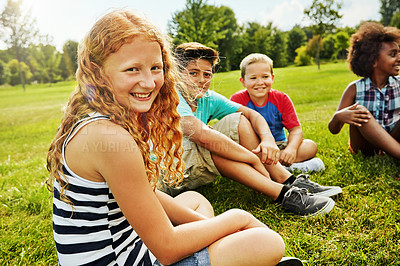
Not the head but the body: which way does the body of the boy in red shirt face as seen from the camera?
toward the camera

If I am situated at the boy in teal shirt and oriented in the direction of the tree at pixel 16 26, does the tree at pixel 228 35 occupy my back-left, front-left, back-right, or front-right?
front-right

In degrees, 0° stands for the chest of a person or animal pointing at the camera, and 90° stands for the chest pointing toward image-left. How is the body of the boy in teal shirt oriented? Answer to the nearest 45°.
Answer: approximately 315°

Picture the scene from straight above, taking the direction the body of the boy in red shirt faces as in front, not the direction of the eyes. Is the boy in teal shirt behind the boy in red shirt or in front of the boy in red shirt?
in front

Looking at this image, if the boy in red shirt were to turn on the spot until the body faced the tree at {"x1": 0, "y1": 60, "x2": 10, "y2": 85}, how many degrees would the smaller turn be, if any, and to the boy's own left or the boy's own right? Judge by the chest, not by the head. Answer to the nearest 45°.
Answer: approximately 135° to the boy's own right

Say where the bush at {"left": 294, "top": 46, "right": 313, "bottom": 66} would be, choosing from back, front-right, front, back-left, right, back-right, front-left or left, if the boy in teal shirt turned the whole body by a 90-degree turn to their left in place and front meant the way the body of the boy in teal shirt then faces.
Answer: front-left

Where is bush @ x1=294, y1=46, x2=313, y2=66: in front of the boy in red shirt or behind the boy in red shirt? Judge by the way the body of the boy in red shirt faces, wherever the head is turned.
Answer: behind

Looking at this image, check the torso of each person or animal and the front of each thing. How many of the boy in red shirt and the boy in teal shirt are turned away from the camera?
0

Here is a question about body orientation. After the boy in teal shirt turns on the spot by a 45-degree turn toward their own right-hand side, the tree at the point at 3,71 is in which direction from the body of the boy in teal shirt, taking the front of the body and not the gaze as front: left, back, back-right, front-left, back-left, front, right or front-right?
back-right

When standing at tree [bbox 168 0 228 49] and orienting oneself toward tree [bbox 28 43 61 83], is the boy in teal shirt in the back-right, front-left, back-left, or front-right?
back-left

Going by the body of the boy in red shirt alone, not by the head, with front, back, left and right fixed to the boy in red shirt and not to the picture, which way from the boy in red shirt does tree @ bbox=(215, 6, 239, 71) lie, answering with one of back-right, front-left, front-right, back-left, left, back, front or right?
back

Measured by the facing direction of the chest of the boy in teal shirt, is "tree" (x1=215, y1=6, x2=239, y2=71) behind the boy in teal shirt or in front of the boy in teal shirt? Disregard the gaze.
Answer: behind
